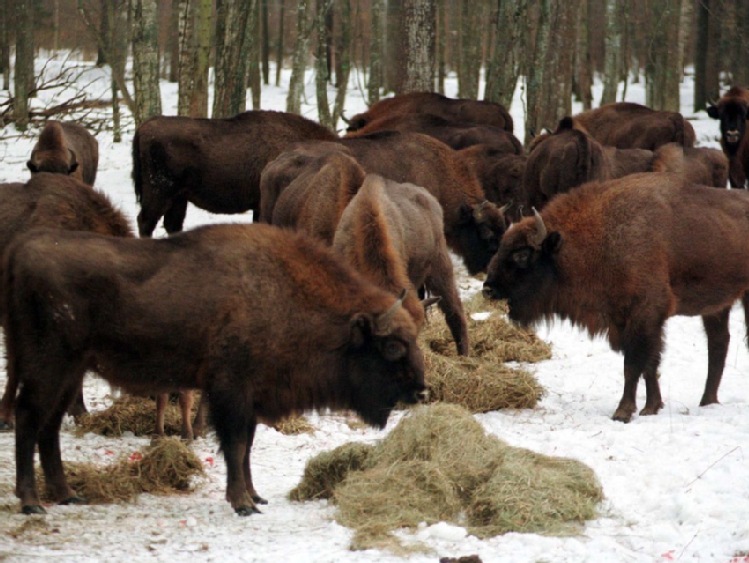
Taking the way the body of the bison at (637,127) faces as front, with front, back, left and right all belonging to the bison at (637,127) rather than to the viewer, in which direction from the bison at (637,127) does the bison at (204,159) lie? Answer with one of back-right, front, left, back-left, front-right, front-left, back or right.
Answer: front-left

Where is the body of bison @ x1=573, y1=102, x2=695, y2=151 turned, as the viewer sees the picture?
to the viewer's left

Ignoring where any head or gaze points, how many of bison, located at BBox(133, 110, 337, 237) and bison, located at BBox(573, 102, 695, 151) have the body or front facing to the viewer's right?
1

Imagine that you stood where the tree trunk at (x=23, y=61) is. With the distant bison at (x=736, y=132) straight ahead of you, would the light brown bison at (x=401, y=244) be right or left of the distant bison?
right

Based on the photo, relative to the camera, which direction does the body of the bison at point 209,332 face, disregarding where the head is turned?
to the viewer's right

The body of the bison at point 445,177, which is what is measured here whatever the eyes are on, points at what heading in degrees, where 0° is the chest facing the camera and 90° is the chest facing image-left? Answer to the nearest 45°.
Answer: approximately 270°

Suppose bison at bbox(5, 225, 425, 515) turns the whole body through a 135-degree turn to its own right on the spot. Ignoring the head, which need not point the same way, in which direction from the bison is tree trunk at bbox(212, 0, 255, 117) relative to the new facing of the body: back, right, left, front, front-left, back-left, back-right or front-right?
back-right

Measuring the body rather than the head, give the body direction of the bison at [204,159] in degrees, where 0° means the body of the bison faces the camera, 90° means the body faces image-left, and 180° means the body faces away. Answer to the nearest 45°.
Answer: approximately 270°

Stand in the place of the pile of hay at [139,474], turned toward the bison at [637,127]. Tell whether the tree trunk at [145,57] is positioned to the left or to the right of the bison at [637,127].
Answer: left

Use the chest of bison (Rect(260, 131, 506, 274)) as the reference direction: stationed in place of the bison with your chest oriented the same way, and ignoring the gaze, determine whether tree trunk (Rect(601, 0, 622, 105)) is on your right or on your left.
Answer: on your left

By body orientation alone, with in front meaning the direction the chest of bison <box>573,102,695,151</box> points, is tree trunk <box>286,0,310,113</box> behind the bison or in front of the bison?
in front

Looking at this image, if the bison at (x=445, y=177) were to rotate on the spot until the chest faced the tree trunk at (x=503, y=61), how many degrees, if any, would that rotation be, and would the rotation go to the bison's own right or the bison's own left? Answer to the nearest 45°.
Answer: approximately 90° to the bison's own left

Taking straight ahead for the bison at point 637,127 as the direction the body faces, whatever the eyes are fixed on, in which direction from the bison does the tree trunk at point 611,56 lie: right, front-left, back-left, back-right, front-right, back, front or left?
right

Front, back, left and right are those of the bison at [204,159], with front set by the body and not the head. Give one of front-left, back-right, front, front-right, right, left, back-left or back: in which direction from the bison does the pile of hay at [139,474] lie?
right

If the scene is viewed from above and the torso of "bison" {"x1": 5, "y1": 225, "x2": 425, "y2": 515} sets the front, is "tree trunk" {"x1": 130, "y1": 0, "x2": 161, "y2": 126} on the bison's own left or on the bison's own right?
on the bison's own left

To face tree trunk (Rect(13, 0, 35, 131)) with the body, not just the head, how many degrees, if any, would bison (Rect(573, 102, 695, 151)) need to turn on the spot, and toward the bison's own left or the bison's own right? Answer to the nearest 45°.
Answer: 0° — it already faces it
